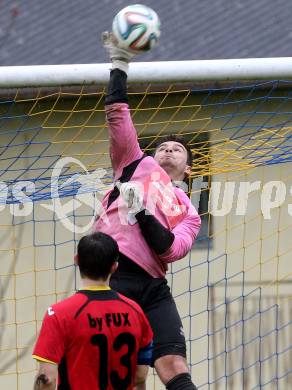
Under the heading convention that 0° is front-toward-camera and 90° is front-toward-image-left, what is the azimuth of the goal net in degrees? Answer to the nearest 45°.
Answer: approximately 0°

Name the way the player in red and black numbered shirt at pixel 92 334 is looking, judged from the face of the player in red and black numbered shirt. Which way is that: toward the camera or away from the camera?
away from the camera

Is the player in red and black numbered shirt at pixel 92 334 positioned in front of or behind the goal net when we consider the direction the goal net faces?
in front

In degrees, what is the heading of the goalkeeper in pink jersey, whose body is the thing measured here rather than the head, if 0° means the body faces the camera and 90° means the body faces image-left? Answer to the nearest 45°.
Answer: approximately 45°

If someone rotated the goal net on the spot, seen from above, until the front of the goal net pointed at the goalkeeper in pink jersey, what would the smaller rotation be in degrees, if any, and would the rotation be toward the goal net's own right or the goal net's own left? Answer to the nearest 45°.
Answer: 0° — it already faces them

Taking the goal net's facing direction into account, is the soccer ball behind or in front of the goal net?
in front

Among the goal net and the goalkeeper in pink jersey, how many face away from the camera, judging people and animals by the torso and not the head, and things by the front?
0
